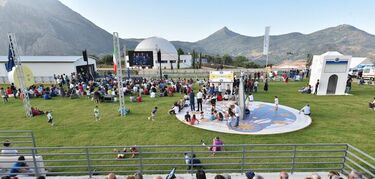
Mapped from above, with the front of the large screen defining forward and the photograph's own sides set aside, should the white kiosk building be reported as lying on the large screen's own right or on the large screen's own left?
on the large screen's own left

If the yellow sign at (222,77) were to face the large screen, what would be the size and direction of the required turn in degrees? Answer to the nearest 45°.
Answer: approximately 135° to its right

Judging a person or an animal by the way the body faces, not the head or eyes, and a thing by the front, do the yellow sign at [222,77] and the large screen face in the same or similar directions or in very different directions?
same or similar directions

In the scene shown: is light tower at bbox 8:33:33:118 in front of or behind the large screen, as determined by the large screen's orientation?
in front

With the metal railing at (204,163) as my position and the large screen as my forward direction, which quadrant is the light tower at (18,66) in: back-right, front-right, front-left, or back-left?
front-left

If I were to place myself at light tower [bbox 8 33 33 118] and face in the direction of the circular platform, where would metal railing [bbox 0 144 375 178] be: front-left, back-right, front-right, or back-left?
front-right

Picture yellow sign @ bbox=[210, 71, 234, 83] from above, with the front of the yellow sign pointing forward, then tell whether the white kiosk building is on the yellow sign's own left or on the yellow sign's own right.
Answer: on the yellow sign's own left

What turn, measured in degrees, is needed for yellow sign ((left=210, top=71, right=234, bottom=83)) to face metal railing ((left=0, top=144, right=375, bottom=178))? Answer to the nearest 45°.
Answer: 0° — it already faces it

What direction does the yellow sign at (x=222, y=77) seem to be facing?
toward the camera

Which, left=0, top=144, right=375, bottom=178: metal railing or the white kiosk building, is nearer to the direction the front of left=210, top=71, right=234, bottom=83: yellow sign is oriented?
the metal railing

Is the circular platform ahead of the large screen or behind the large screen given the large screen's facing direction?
ahead

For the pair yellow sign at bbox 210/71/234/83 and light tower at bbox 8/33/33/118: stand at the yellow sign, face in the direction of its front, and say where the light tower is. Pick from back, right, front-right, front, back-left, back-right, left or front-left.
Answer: front-right

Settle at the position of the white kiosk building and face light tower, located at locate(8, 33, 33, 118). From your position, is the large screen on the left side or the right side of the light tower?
right

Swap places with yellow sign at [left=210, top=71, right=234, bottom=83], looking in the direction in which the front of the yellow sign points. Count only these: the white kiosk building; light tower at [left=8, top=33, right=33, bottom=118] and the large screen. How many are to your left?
1

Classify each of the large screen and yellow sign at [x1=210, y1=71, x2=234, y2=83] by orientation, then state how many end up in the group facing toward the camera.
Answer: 2

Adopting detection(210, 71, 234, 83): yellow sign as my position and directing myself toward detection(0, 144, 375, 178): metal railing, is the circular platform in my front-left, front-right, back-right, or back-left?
front-left
